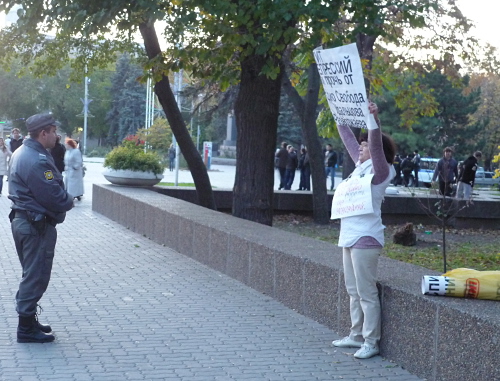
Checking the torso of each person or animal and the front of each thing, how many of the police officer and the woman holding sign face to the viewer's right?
1

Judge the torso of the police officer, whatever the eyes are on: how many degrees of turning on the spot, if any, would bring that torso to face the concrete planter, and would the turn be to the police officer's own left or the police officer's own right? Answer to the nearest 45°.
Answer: approximately 90° to the police officer's own left

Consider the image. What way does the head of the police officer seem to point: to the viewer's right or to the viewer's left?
to the viewer's right

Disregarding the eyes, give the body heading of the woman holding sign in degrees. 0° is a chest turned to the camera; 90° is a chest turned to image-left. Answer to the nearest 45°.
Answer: approximately 45°

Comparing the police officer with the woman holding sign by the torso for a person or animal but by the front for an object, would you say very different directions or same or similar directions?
very different directions

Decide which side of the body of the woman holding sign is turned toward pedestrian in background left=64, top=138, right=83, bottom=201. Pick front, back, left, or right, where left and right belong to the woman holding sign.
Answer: right

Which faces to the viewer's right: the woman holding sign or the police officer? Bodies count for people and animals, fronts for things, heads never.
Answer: the police officer

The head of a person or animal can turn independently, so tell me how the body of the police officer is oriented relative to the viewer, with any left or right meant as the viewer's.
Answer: facing to the right of the viewer

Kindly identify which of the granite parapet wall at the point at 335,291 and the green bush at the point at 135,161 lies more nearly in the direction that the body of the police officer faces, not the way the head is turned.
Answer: the granite parapet wall
